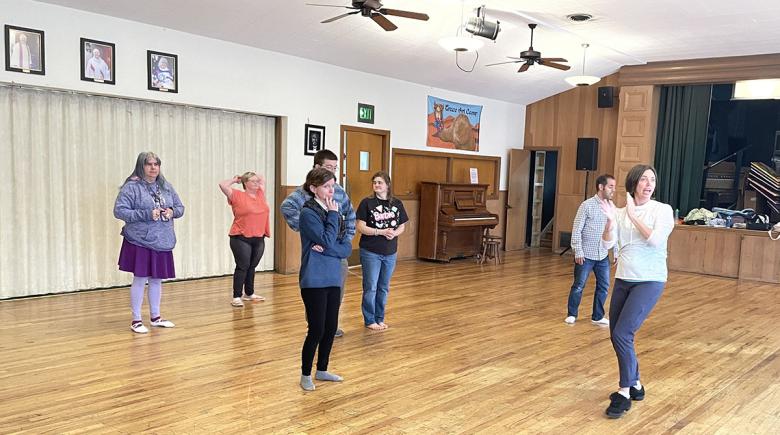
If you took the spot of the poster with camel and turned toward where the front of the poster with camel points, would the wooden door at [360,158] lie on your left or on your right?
on your right

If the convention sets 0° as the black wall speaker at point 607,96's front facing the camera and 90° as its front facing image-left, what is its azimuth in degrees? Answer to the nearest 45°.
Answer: approximately 45°

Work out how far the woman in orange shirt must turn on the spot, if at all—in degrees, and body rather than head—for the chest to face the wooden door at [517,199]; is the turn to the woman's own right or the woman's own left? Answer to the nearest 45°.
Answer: approximately 90° to the woman's own left

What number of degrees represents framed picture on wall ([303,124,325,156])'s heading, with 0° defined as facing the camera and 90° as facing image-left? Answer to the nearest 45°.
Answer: approximately 315°

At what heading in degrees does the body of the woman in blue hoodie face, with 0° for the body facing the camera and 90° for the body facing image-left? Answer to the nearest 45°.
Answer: approximately 315°

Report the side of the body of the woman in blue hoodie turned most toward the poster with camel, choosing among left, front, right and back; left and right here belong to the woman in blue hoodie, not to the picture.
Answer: left

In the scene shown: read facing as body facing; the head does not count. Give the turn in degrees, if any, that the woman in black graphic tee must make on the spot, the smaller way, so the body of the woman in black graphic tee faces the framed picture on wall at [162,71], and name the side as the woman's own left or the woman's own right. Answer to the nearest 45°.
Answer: approximately 135° to the woman's own right
